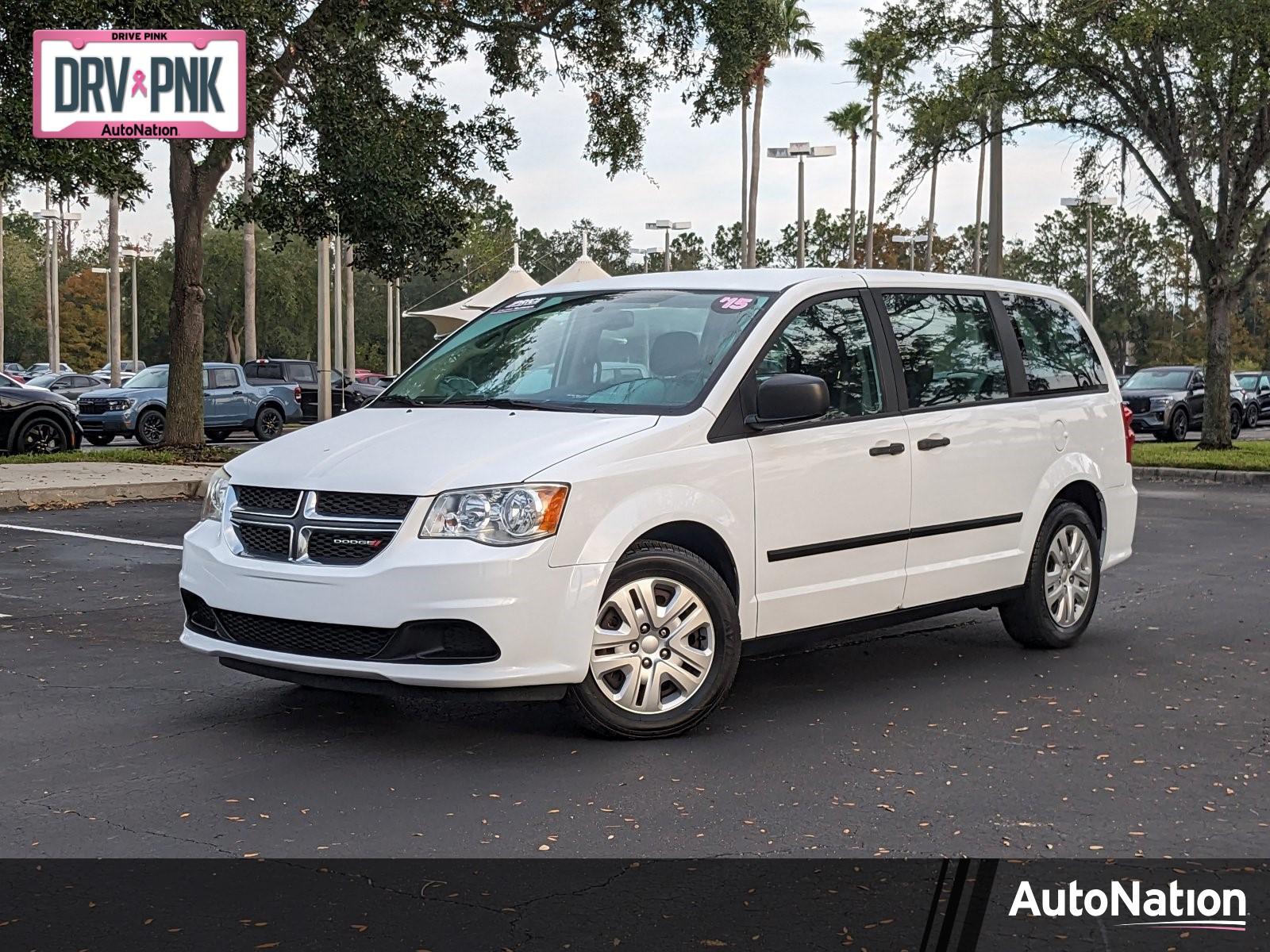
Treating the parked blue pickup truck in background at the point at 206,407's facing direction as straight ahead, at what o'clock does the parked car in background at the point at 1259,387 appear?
the parked car in background at the point at 1259,387 is roughly at 7 o'clock from the parked blue pickup truck in background at the point at 206,407.

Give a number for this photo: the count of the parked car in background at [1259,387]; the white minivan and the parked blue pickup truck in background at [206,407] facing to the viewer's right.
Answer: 0

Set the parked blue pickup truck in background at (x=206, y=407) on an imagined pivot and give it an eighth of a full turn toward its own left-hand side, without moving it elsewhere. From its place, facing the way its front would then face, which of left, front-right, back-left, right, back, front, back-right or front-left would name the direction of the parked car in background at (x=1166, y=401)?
left

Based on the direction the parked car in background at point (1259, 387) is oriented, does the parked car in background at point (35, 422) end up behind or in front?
in front

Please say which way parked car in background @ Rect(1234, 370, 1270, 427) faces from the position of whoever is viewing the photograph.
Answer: facing the viewer and to the left of the viewer

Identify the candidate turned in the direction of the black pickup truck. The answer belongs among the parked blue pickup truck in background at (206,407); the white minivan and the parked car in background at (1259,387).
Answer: the parked car in background at (1259,387)

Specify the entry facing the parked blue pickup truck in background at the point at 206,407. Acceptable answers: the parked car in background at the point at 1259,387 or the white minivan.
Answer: the parked car in background at the point at 1259,387

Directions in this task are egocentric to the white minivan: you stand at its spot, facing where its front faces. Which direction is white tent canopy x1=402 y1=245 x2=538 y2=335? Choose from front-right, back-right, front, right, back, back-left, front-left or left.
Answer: back-right

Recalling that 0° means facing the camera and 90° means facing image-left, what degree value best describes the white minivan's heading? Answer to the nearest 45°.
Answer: approximately 45°

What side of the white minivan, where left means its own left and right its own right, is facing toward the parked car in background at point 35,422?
right

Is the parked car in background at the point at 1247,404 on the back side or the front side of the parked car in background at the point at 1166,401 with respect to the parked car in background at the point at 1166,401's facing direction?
on the back side
